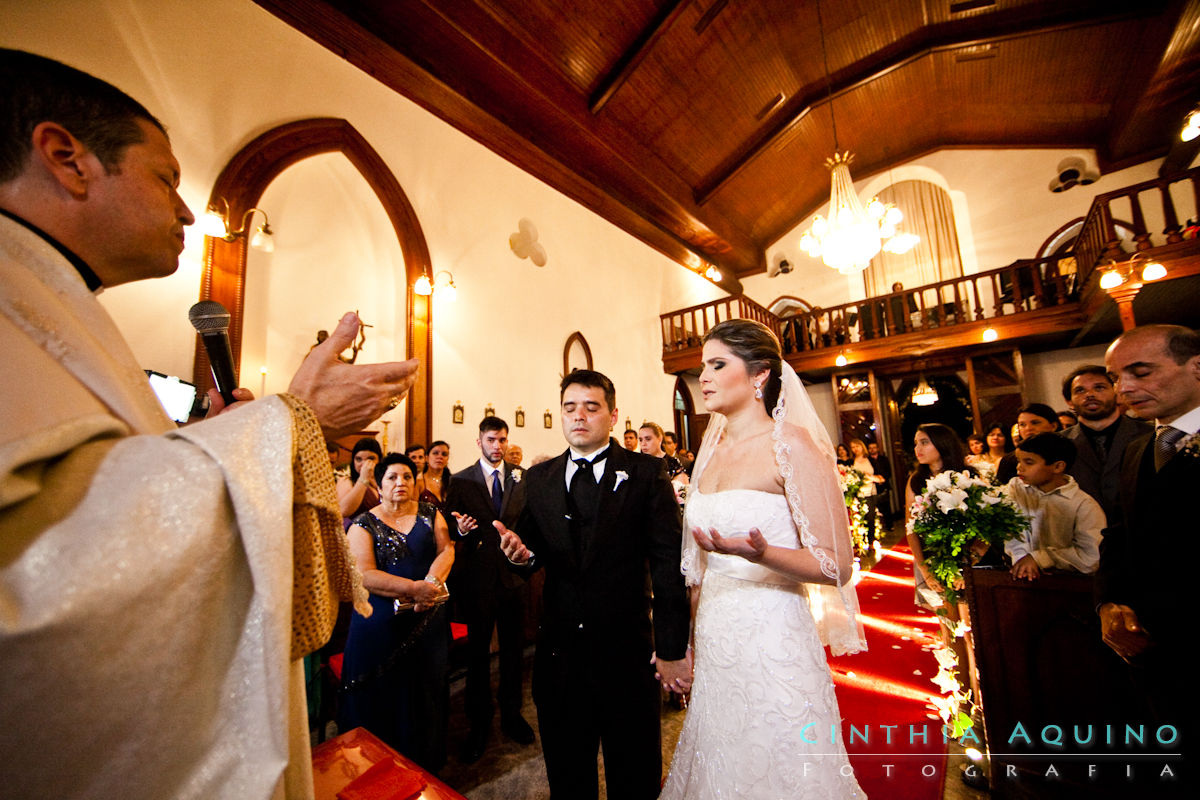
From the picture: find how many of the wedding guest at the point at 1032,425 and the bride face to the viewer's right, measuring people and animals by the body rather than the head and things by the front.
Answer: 0

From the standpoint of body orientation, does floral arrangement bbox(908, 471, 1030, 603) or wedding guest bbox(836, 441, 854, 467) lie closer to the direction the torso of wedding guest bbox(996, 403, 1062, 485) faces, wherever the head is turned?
the floral arrangement

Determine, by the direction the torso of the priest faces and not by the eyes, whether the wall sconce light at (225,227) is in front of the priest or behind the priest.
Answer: in front

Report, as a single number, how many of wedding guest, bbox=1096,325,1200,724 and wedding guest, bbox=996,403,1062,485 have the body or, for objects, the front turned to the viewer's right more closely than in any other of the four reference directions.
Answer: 0

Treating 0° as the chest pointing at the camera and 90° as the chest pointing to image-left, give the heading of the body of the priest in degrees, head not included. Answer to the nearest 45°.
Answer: approximately 225°

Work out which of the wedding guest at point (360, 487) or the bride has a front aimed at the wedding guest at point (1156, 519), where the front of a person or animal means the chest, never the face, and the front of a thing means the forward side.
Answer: the wedding guest at point (360, 487)

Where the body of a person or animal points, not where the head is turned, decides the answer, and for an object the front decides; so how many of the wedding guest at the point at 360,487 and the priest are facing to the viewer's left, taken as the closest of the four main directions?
0

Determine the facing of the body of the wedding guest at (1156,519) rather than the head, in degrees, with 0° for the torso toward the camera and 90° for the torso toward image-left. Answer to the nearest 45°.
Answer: approximately 45°

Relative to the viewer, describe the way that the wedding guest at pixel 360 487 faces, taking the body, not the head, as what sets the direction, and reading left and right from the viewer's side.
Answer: facing the viewer and to the right of the viewer

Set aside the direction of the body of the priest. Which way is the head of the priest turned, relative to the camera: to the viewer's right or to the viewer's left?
to the viewer's right

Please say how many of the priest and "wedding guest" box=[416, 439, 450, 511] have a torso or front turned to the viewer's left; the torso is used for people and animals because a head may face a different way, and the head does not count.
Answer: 0

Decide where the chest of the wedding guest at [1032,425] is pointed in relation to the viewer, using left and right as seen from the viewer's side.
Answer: facing the viewer and to the left of the viewer

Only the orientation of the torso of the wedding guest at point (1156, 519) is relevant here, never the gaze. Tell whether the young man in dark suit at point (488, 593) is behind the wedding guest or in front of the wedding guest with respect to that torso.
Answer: in front

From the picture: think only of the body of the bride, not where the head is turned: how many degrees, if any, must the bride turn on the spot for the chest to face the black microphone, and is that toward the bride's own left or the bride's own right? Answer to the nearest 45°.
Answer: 0° — they already face it

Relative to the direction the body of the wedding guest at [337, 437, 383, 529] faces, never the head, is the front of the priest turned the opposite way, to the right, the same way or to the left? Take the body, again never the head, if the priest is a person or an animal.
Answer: to the left
